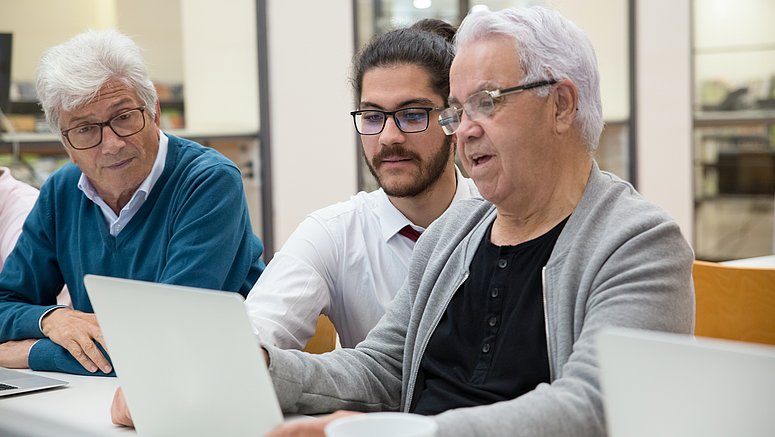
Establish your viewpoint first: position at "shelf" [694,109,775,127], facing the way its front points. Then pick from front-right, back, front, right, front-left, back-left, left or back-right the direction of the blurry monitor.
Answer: front-right

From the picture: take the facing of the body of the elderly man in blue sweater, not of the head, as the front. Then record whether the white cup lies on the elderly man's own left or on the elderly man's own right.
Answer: on the elderly man's own left

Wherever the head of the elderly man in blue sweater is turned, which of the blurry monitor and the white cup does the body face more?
the white cup

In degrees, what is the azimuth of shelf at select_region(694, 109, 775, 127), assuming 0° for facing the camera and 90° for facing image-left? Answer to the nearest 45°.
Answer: approximately 0°

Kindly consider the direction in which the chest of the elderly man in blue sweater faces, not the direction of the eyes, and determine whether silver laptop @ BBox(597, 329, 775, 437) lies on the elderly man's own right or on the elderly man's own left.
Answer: on the elderly man's own left

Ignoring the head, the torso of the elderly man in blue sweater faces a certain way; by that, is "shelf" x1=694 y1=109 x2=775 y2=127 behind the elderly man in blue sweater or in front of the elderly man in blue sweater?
behind
